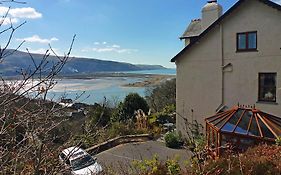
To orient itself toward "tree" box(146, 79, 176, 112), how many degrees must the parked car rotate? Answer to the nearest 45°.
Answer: approximately 135° to its left

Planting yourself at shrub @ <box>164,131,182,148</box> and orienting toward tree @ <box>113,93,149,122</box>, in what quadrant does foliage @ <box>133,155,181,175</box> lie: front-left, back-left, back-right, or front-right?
back-left

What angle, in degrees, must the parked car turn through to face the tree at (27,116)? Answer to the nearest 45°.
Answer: approximately 45° to its right

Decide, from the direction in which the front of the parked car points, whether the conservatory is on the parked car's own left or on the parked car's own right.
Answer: on the parked car's own left

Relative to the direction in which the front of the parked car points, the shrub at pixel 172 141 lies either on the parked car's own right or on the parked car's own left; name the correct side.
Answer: on the parked car's own left
